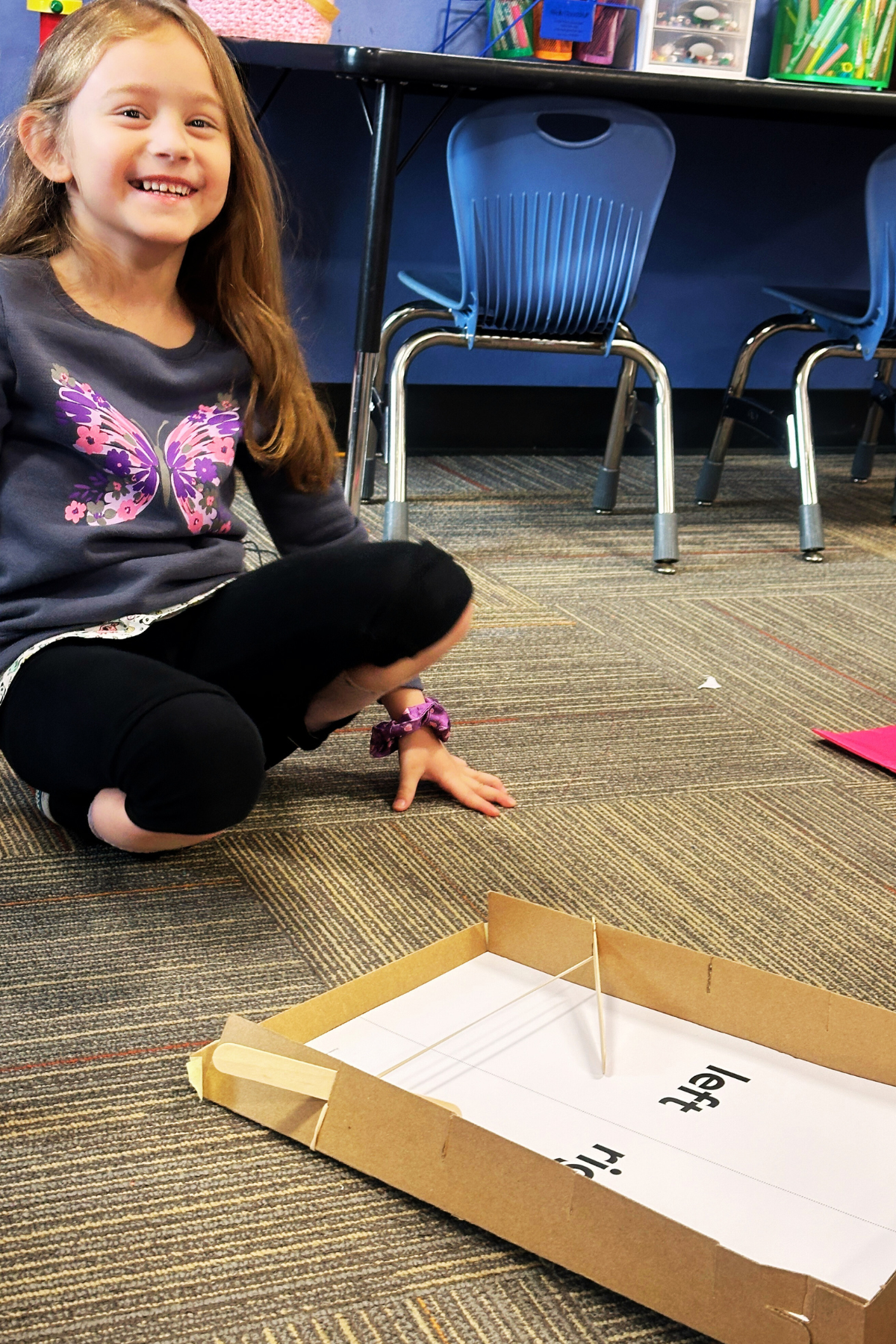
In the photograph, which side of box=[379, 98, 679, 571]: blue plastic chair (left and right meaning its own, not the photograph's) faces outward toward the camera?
back

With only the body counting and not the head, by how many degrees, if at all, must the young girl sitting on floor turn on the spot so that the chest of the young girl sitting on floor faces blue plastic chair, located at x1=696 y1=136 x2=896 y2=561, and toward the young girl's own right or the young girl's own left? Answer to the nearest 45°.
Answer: approximately 90° to the young girl's own left

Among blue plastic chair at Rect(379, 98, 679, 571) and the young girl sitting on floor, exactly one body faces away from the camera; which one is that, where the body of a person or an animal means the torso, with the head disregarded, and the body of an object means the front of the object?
the blue plastic chair

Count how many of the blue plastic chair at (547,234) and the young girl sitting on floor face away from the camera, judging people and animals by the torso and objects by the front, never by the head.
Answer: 1

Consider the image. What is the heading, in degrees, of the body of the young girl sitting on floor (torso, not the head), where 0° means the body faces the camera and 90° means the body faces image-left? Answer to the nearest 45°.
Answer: approximately 315°

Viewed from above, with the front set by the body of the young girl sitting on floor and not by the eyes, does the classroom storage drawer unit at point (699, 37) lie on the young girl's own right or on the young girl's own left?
on the young girl's own left

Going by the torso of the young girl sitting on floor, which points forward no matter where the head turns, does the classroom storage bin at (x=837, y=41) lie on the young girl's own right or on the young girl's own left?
on the young girl's own left

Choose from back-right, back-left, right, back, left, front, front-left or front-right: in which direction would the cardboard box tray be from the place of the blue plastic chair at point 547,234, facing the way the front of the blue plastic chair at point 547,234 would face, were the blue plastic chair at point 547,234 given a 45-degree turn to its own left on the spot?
back-left

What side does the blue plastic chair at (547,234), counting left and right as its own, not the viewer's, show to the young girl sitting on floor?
back

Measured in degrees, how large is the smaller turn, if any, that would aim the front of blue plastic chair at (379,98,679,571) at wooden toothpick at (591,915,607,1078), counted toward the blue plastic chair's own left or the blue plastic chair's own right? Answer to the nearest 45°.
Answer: approximately 180°

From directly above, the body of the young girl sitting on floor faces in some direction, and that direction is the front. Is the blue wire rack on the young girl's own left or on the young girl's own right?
on the young girl's own left
